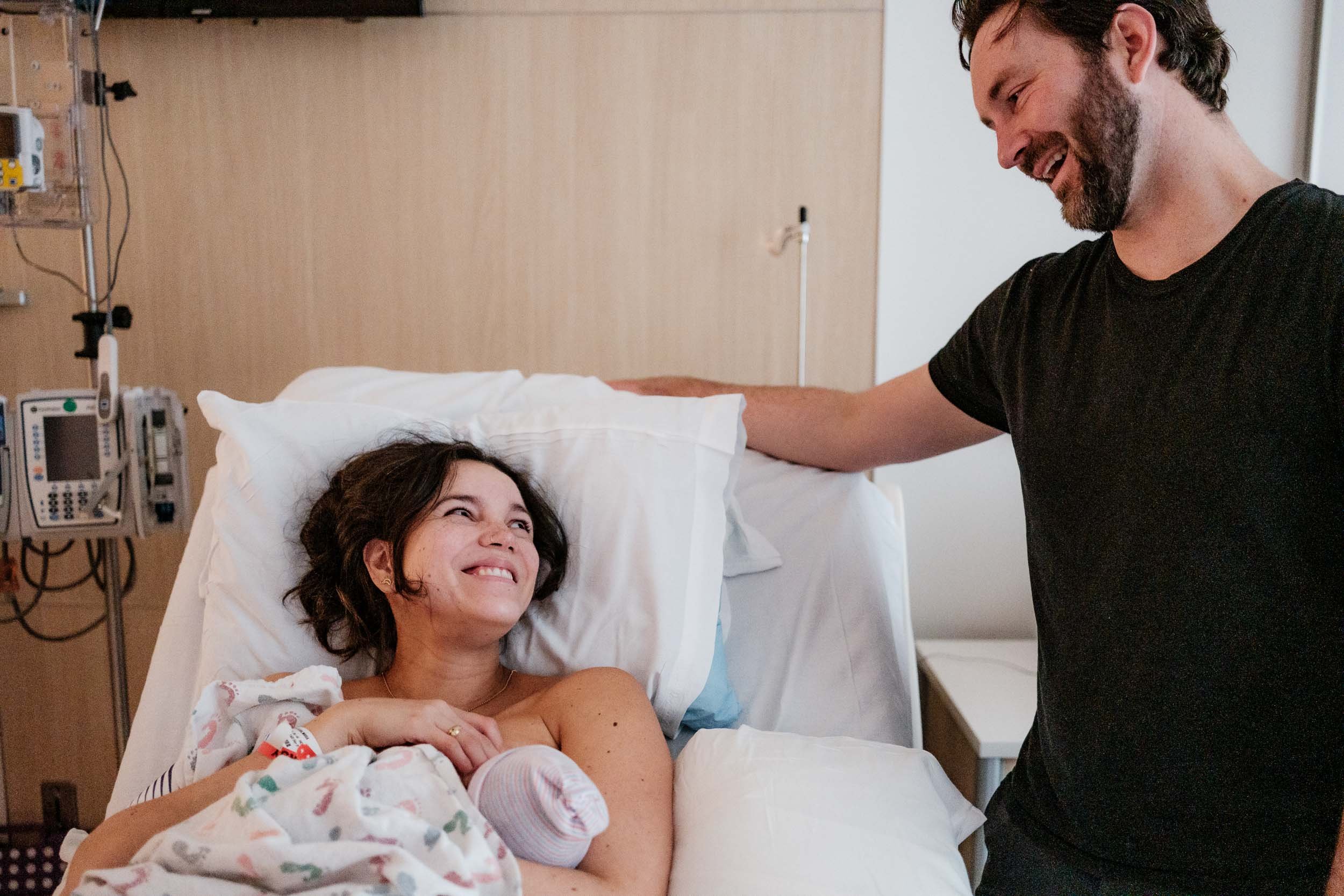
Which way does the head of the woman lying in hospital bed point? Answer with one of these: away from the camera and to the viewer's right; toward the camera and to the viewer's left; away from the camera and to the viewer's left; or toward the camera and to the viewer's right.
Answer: toward the camera and to the viewer's right

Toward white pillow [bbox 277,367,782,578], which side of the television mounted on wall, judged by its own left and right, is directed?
front

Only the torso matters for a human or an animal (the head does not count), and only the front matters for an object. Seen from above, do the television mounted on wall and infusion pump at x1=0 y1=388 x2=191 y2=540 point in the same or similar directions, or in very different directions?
same or similar directions

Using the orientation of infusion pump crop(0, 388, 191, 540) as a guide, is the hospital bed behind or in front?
in front

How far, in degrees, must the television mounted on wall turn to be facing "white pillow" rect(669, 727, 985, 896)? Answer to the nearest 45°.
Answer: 0° — it already faces it

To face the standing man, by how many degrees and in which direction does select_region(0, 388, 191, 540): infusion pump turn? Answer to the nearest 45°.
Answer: approximately 45° to its left

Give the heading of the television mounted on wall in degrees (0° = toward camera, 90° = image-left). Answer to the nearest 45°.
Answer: approximately 0°

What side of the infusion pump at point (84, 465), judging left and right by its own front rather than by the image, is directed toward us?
front

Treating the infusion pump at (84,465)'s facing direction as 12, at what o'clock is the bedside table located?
The bedside table is roughly at 10 o'clock from the infusion pump.

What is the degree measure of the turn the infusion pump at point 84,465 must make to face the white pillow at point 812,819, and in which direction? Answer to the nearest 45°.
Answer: approximately 45° to its left

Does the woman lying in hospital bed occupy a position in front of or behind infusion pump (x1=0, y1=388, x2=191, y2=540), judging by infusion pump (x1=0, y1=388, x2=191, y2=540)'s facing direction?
in front

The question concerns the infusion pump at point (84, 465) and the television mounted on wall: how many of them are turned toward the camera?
2

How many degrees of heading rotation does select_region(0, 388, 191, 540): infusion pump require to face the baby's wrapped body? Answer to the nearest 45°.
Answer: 0° — it already faces them

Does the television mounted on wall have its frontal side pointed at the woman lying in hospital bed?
yes

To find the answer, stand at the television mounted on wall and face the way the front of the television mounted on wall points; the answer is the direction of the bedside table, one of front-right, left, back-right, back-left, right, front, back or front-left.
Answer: front-left

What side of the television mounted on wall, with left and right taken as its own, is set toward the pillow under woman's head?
front

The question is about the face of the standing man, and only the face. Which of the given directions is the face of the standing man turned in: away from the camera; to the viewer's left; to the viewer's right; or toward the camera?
to the viewer's left

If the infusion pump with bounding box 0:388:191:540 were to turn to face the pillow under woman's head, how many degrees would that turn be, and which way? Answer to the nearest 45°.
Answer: approximately 45° to its left

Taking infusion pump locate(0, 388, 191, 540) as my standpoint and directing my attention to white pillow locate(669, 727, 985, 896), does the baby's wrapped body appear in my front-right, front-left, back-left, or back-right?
front-right
